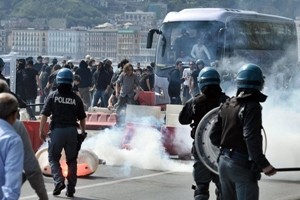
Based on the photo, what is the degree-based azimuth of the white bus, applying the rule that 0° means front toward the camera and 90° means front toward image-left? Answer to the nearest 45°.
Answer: approximately 45°

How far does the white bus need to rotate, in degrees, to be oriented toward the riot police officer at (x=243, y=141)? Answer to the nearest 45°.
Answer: approximately 45° to its left

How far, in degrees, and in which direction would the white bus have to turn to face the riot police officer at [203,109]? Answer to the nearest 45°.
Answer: approximately 45° to its left

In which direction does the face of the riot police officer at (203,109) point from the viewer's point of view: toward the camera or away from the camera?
away from the camera

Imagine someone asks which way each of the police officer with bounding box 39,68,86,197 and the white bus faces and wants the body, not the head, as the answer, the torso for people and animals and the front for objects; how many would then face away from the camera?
1

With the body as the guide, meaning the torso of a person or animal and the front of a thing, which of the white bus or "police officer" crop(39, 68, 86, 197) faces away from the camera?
the police officer

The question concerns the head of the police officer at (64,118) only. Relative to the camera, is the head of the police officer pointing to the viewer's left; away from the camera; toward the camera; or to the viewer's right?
away from the camera

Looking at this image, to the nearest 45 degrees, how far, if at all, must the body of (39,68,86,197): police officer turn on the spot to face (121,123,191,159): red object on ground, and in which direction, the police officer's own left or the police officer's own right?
approximately 45° to the police officer's own right

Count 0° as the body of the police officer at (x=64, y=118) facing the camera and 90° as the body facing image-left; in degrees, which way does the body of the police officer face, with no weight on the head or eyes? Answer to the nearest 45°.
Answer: approximately 180°
